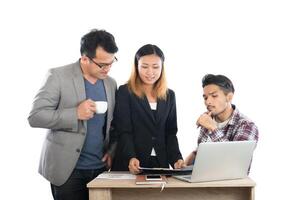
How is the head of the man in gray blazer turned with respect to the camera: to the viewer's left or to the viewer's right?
to the viewer's right

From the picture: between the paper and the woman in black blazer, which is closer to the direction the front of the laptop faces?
the woman in black blazer

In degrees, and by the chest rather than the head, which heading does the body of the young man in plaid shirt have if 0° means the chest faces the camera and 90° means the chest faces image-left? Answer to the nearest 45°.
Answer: approximately 45°

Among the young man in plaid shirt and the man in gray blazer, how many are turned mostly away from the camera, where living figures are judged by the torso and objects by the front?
0

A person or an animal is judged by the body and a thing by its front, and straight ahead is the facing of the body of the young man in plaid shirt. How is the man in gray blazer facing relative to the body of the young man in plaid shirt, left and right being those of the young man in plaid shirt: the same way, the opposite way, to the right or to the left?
to the left

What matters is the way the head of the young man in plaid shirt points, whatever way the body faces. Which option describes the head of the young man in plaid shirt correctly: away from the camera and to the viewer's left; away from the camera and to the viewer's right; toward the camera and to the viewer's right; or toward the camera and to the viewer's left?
toward the camera and to the viewer's left

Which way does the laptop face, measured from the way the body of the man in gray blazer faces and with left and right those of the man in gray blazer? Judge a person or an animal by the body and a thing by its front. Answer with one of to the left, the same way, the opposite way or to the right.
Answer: the opposite way

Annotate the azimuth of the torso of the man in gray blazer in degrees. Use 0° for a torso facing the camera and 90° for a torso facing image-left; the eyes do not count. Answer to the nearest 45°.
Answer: approximately 315°

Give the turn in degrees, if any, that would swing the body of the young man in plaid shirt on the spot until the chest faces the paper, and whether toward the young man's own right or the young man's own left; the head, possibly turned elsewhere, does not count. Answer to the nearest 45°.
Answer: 0° — they already face it
